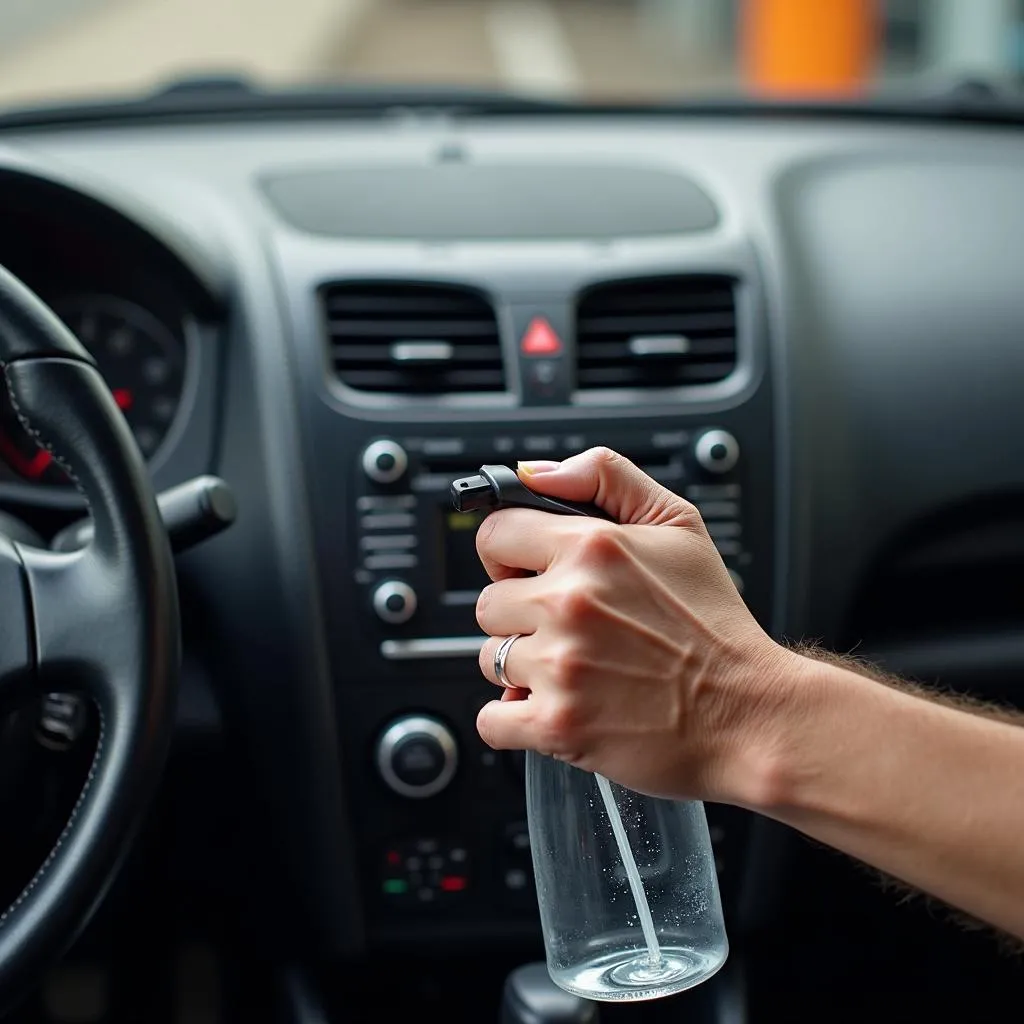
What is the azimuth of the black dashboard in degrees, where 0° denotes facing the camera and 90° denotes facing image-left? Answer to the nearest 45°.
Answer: approximately 0°

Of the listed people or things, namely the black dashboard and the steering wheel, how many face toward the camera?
2

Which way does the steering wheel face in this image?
toward the camera

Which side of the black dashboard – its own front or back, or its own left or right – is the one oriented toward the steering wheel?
front

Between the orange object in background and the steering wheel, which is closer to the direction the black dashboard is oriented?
the steering wheel

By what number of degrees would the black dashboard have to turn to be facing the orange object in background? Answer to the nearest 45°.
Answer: approximately 180°

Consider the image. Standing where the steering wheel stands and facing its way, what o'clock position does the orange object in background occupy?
The orange object in background is roughly at 7 o'clock from the steering wheel.

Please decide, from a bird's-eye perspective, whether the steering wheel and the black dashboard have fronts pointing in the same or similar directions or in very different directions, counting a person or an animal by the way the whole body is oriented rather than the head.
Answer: same or similar directions
